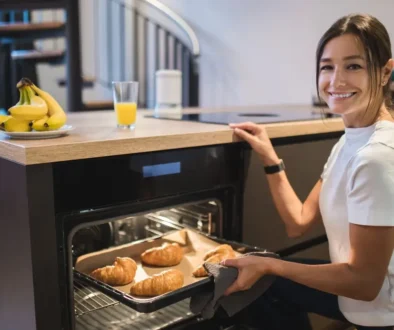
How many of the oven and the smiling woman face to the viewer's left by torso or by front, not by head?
1

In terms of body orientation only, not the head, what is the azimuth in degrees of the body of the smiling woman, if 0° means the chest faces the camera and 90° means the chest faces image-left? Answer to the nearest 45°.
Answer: approximately 90°

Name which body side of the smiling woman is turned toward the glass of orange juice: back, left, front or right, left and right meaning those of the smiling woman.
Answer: front

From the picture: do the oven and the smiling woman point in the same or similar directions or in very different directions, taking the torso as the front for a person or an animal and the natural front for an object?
very different directions

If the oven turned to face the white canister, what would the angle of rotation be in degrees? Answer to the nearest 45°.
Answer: approximately 135° to its left

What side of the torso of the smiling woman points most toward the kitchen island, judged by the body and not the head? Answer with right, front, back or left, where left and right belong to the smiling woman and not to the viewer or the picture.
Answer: front

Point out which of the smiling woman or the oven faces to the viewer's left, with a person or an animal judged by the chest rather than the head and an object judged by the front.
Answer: the smiling woman

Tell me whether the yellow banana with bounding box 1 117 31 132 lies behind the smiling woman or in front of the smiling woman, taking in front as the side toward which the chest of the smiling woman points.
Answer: in front
